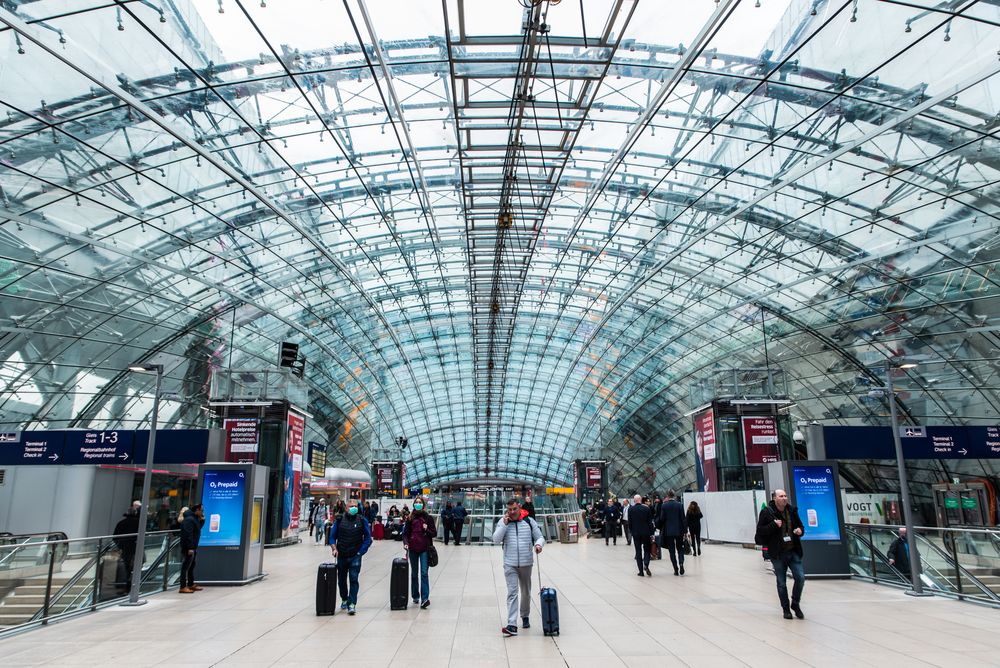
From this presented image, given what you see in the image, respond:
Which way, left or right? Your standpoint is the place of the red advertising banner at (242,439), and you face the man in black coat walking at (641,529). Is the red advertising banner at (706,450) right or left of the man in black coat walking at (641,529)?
left

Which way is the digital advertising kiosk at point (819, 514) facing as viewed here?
toward the camera

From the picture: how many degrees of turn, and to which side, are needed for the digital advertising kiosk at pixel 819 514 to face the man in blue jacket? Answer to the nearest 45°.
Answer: approximately 45° to its right

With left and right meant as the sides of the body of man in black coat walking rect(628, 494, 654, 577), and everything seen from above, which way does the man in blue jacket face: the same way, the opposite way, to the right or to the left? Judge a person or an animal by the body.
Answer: the opposite way

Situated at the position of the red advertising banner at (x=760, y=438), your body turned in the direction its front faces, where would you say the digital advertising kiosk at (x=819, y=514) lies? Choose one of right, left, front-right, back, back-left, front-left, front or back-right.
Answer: front

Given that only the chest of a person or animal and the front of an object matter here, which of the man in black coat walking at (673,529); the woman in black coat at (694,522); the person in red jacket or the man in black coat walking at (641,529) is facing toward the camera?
the person in red jacket

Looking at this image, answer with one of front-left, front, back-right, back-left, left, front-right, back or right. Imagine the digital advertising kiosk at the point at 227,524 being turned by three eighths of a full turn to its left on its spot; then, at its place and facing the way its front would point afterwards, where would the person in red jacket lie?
right

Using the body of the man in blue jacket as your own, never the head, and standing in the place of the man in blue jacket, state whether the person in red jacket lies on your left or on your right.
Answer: on your left

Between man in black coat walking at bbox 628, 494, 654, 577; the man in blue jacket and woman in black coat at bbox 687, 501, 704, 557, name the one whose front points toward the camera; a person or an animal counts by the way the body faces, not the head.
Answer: the man in blue jacket

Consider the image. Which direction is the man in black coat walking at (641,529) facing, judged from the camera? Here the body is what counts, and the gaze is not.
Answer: away from the camera

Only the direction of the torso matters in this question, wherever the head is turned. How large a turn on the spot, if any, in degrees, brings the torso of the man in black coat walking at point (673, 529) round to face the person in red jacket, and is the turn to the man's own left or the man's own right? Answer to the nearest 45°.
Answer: approximately 135° to the man's own left

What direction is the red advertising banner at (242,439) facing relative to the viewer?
toward the camera

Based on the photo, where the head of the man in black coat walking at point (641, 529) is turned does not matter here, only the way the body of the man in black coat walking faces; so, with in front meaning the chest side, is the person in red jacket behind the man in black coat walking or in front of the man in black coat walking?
behind

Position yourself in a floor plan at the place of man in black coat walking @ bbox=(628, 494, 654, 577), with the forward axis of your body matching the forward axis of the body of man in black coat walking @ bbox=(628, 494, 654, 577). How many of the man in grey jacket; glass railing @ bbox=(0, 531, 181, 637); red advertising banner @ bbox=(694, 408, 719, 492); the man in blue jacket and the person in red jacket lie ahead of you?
1

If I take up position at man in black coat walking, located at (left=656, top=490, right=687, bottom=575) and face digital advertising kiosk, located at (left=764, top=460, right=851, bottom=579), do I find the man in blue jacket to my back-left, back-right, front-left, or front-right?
back-right

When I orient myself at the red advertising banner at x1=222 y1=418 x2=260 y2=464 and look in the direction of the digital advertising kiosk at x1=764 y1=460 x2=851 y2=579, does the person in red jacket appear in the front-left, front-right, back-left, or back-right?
front-right

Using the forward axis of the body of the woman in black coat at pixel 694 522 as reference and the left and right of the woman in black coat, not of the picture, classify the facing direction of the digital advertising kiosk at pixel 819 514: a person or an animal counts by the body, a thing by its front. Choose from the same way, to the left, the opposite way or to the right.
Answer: the opposite way

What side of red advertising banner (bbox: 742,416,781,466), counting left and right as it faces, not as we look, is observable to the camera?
front

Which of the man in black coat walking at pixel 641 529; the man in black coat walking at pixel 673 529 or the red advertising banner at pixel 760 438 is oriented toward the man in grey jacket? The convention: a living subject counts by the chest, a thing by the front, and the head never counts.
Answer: the red advertising banner

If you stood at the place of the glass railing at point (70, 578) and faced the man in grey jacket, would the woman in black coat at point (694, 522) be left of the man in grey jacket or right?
left
